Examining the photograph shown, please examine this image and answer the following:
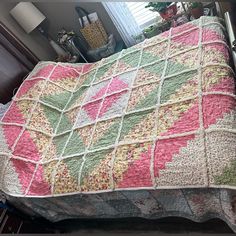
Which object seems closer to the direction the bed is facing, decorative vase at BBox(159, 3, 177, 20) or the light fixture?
the decorative vase

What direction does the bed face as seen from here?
to the viewer's right

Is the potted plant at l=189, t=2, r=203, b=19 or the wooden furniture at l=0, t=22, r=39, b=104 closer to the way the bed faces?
the potted plant

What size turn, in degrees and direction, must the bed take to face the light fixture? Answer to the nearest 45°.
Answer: approximately 90° to its left

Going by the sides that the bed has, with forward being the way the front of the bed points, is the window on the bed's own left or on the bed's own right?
on the bed's own left

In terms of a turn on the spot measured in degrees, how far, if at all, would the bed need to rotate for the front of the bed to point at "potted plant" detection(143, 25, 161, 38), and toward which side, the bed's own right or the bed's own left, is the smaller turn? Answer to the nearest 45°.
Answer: approximately 45° to the bed's own left
